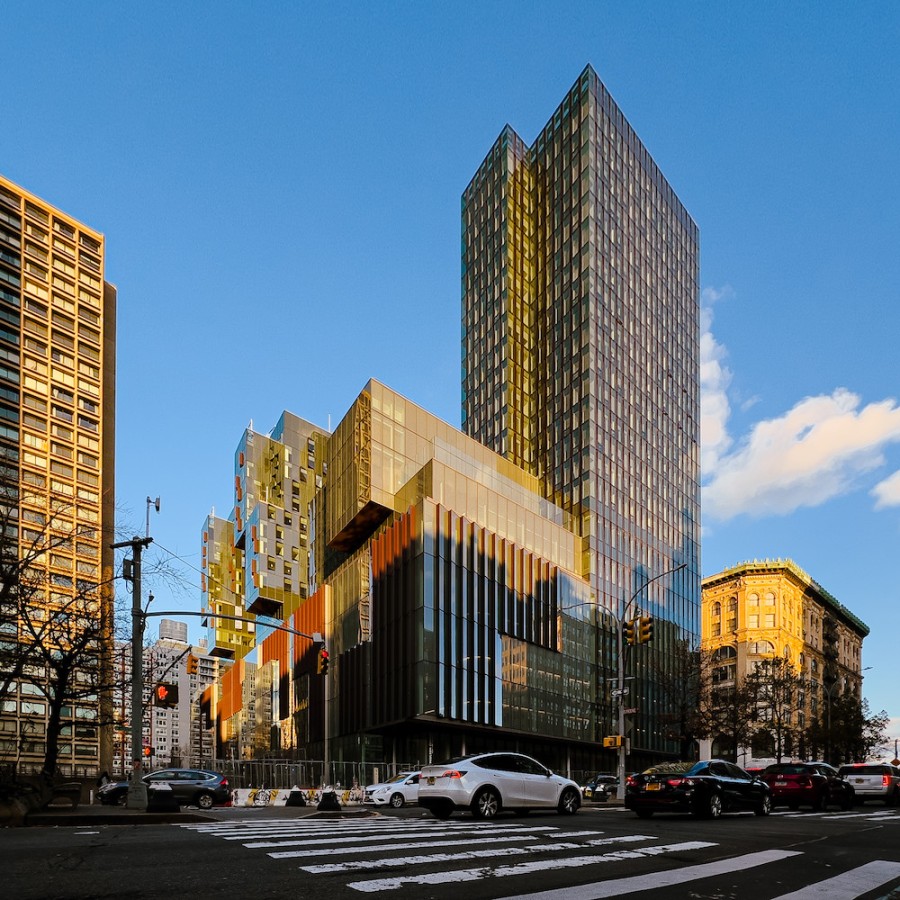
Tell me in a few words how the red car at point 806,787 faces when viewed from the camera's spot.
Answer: facing away from the viewer and to the right of the viewer

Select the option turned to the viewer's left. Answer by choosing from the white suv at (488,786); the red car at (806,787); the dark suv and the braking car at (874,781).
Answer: the dark suv

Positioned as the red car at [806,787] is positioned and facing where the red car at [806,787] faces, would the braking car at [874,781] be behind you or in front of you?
in front

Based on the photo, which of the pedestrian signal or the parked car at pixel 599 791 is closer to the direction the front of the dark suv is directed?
the pedestrian signal

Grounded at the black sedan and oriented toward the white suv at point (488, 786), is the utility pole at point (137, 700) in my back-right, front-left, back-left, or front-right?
front-right

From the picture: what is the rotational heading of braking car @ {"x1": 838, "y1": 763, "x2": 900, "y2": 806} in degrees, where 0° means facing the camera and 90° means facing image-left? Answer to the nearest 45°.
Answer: approximately 225°

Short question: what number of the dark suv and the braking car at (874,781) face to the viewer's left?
1

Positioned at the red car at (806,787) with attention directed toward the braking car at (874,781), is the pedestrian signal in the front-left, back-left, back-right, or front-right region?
back-left

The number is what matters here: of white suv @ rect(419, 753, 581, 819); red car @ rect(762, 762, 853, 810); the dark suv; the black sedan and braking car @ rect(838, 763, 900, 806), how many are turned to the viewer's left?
1

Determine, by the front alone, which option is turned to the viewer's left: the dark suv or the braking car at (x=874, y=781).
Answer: the dark suv

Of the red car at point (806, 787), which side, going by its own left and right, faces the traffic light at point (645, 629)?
left

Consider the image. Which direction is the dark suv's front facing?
to the viewer's left

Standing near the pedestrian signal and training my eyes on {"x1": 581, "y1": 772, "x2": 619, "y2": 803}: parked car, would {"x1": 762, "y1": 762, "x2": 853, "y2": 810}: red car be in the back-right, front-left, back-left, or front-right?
front-right

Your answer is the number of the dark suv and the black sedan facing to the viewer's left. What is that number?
1

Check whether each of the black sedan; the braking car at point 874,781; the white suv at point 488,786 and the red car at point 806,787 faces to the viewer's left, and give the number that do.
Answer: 0

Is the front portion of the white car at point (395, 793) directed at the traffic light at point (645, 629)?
no

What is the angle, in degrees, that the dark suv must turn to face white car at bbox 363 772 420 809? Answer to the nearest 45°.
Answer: approximately 180°

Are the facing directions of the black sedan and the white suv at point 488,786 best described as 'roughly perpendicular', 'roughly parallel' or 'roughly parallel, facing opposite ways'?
roughly parallel

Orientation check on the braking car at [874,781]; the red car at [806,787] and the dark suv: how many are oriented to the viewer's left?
1

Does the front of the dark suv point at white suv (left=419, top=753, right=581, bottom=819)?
no

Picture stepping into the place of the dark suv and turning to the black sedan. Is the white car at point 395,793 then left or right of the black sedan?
left
